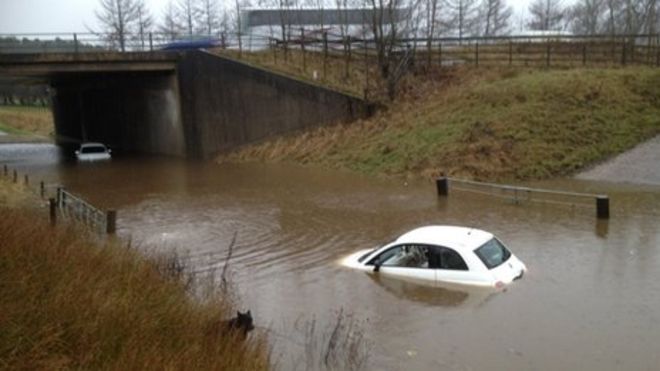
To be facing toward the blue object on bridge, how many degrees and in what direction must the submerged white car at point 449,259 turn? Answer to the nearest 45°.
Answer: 0° — it already faces it

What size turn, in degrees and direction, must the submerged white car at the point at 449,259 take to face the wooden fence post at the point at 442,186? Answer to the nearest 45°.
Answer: approximately 45° to its right

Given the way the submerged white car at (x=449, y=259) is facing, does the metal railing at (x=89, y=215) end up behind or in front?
in front

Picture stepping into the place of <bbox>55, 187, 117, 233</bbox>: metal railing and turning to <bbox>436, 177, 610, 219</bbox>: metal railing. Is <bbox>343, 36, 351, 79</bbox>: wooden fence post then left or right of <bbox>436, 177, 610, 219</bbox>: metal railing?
left

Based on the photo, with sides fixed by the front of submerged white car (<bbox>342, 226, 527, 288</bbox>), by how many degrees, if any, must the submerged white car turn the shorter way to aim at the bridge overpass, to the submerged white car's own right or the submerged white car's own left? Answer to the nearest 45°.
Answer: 0° — it already faces it

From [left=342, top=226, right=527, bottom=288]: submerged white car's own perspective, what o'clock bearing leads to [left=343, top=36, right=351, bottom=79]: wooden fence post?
The wooden fence post is roughly at 1 o'clock from the submerged white car.

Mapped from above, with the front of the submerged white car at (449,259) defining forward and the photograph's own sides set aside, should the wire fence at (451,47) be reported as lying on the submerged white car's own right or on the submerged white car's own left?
on the submerged white car's own right

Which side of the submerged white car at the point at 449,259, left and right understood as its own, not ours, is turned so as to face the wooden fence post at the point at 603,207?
right

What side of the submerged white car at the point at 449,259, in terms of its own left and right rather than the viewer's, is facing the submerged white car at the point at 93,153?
front

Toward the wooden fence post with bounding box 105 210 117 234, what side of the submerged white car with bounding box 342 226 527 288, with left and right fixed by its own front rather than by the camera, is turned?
front

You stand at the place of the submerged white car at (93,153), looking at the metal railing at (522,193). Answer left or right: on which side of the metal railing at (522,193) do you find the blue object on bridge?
left
